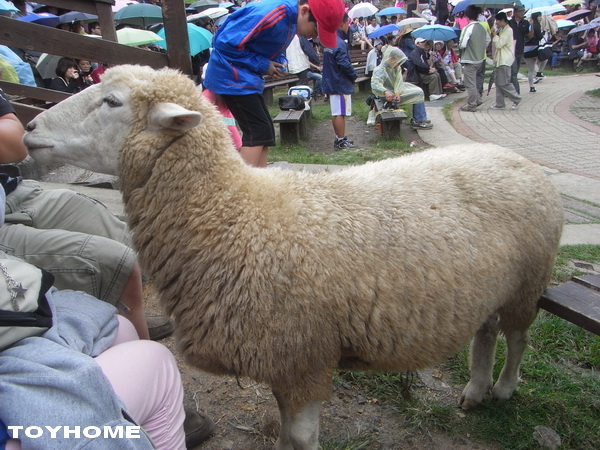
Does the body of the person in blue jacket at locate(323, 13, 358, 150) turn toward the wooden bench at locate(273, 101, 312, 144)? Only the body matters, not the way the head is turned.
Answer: no

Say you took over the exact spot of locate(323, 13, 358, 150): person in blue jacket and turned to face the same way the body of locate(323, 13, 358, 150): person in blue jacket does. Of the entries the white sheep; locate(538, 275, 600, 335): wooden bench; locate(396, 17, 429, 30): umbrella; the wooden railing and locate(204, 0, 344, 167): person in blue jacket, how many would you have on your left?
1

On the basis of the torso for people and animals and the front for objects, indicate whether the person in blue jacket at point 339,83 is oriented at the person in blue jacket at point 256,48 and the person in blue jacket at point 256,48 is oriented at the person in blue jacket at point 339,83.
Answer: no

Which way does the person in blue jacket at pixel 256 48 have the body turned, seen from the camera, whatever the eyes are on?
to the viewer's right

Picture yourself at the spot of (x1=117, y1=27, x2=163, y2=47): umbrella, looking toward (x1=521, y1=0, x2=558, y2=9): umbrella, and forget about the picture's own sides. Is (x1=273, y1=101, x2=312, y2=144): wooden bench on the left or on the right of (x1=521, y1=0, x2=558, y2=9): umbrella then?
right

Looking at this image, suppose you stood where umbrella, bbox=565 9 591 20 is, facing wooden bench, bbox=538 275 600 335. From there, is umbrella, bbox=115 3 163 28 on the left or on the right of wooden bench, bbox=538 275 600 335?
right

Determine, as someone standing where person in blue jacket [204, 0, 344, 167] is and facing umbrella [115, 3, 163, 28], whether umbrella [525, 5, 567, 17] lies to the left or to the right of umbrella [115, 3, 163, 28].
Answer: right

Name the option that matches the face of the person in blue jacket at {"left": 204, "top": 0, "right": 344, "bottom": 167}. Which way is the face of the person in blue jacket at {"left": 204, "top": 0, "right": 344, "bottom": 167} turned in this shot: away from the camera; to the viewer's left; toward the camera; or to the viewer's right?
to the viewer's right

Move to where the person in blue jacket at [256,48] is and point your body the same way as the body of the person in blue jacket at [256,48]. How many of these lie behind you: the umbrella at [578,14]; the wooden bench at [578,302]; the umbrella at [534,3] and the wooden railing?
1

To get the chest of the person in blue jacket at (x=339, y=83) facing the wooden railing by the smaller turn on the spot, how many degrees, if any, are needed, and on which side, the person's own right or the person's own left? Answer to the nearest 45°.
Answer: approximately 90° to the person's own right

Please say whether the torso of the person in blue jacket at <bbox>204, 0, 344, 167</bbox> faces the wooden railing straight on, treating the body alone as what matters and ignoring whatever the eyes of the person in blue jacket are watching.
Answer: no

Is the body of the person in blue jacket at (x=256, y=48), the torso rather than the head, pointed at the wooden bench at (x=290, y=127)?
no

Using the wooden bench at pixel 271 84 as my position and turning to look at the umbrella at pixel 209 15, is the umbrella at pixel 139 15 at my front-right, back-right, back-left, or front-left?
front-left

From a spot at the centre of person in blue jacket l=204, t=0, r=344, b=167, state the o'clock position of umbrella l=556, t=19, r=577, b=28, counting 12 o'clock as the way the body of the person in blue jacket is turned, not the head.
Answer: The umbrella is roughly at 10 o'clock from the person in blue jacket.

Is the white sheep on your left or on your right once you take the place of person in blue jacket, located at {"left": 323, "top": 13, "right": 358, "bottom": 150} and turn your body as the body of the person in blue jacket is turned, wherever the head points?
on your right
